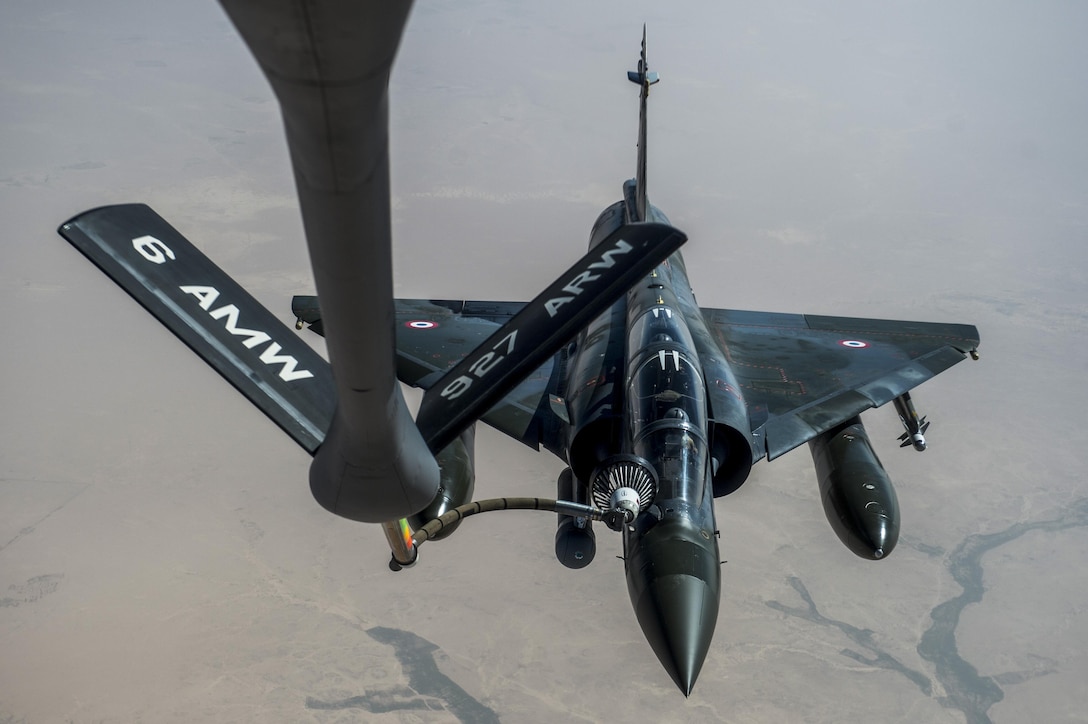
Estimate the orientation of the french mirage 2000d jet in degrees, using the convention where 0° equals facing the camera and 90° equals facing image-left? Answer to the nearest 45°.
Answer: approximately 0°
